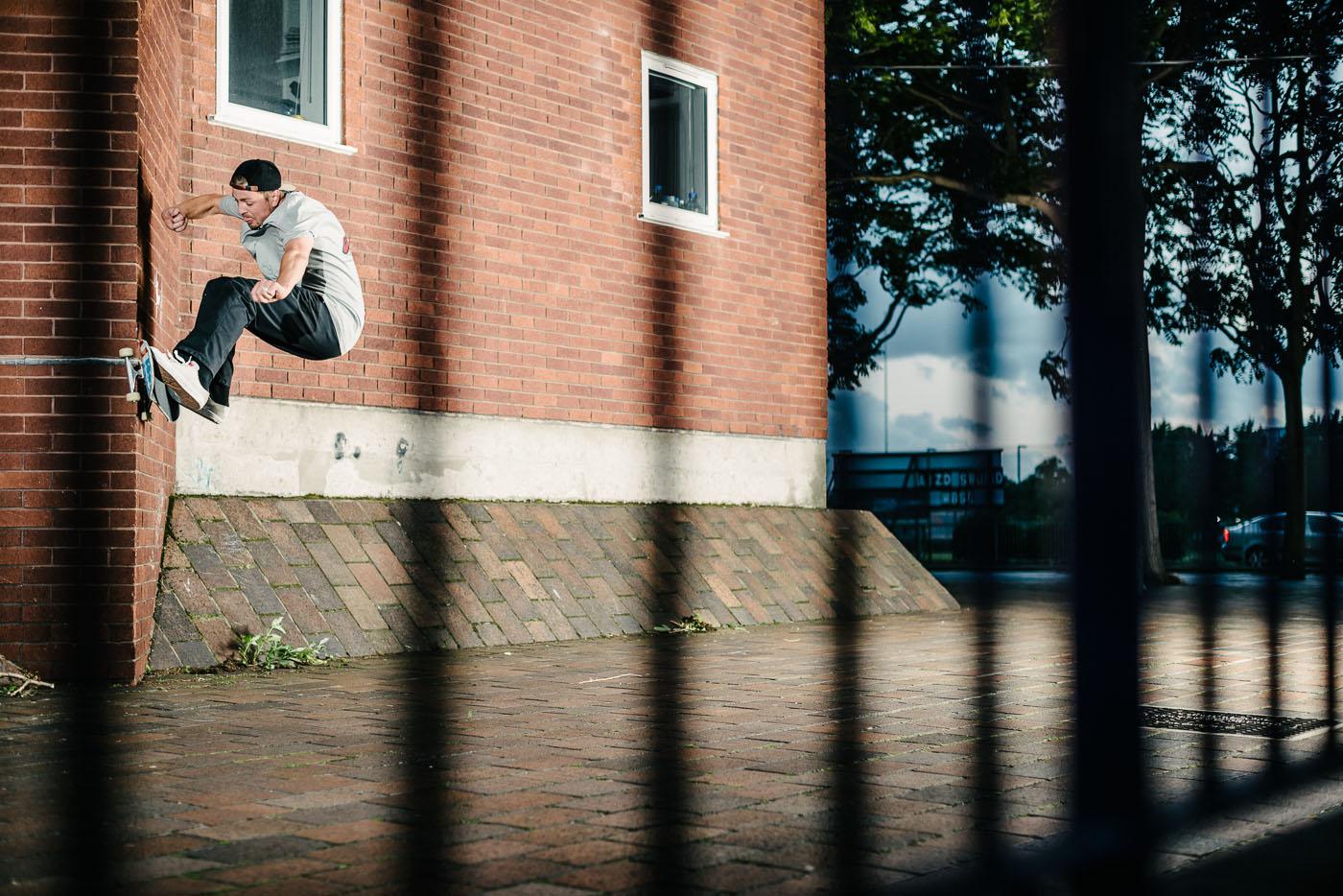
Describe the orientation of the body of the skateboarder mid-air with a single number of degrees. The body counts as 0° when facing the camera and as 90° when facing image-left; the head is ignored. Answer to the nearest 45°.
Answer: approximately 90°

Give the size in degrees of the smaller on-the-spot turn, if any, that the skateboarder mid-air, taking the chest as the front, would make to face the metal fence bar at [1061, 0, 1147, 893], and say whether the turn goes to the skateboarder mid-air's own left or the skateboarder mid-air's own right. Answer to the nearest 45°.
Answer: approximately 90° to the skateboarder mid-air's own left

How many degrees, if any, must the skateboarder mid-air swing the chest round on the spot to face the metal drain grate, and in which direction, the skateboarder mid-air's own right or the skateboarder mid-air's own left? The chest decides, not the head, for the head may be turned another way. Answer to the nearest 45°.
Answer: approximately 135° to the skateboarder mid-air's own left

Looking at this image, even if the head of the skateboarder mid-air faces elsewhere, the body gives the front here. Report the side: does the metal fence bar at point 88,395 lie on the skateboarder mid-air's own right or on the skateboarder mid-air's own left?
on the skateboarder mid-air's own left

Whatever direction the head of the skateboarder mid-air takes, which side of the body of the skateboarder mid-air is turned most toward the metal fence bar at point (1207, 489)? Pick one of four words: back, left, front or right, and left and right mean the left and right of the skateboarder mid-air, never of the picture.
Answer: left

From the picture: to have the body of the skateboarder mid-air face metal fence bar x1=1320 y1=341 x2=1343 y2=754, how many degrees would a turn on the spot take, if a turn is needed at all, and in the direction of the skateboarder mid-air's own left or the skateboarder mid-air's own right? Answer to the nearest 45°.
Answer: approximately 135° to the skateboarder mid-air's own left

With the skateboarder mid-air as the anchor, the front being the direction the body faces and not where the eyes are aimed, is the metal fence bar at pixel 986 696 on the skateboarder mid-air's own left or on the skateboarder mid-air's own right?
on the skateboarder mid-air's own left
